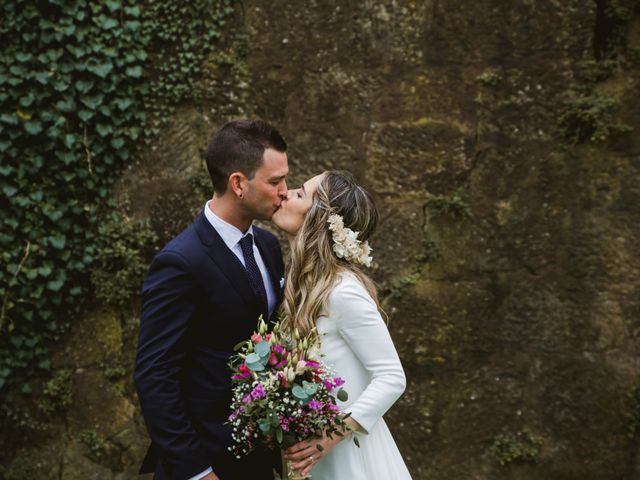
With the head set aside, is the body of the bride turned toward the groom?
yes

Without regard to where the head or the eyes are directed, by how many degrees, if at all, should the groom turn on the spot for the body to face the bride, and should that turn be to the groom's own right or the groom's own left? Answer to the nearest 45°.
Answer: approximately 45° to the groom's own left

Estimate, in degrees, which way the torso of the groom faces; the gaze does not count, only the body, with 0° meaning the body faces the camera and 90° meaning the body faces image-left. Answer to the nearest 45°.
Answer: approximately 315°

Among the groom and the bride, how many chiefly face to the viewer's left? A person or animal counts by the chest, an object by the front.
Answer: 1

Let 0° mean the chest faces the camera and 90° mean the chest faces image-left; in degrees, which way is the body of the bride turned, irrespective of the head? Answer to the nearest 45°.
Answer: approximately 90°

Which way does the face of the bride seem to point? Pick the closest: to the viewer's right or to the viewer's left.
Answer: to the viewer's left

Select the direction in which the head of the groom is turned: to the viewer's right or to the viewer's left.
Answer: to the viewer's right
